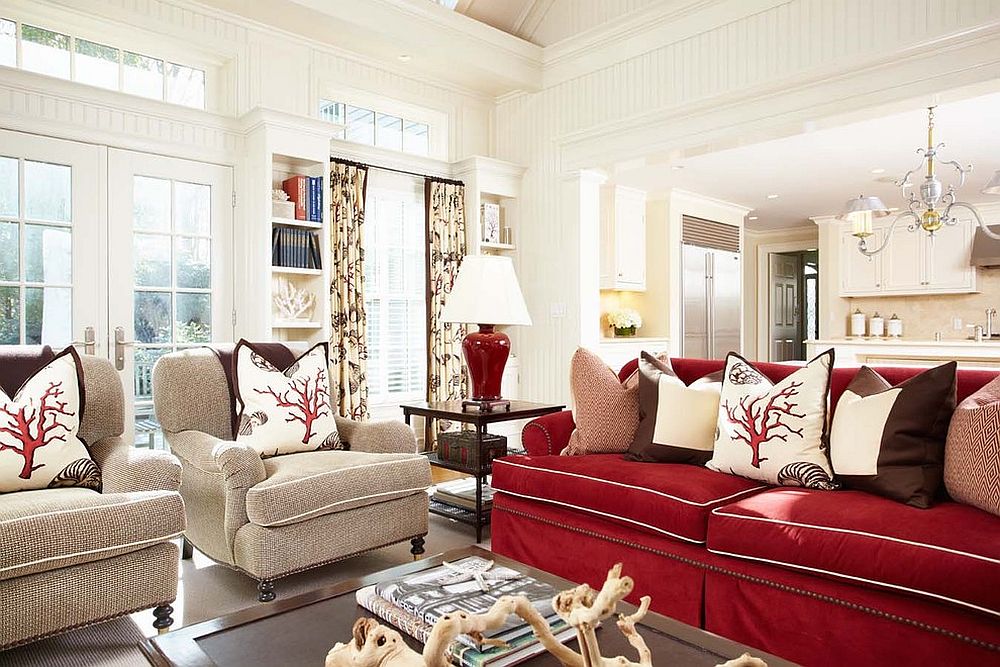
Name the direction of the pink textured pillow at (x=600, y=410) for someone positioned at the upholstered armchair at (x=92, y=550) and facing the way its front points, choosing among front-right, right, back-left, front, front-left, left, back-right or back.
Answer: front-left

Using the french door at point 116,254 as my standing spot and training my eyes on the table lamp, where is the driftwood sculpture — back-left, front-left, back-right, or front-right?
front-right

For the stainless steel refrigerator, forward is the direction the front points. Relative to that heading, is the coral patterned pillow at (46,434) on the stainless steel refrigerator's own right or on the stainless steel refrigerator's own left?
on the stainless steel refrigerator's own right

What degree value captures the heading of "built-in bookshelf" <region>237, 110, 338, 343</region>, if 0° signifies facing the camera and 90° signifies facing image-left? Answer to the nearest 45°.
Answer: approximately 315°

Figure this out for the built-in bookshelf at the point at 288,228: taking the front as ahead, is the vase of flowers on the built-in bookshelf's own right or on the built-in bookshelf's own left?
on the built-in bookshelf's own left

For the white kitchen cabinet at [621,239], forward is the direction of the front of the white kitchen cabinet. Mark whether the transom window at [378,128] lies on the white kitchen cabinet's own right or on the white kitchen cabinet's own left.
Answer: on the white kitchen cabinet's own right

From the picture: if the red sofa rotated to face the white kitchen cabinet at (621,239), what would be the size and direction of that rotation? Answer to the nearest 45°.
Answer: approximately 135° to its right

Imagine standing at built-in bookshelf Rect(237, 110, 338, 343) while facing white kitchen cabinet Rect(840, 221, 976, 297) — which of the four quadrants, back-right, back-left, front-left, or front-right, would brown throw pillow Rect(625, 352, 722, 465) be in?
front-right

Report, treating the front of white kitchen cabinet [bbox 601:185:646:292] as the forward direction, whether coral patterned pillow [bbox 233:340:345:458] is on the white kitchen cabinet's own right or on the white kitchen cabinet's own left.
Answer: on the white kitchen cabinet's own right

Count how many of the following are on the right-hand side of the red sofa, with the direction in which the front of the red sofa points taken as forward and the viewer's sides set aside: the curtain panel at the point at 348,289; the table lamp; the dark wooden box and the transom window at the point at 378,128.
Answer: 4

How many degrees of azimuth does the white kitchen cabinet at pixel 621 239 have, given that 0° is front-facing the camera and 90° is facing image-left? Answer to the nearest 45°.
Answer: approximately 315°

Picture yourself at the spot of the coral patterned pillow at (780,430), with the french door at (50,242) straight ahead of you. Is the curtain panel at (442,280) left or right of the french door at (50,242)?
right

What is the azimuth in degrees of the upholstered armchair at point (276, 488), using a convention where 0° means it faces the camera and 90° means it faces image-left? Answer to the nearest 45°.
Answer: approximately 315°

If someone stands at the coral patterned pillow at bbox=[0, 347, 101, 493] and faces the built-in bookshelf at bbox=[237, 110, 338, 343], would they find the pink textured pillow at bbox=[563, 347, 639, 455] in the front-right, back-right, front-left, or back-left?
front-right

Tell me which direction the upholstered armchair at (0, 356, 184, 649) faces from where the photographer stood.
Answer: facing the viewer and to the right of the viewer

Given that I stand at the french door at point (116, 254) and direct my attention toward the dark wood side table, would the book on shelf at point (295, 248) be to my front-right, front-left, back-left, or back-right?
front-left

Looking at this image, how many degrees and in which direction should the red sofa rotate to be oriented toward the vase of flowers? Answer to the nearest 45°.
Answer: approximately 135° to its right
